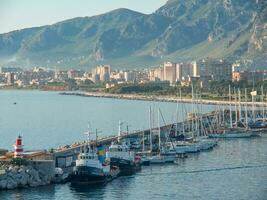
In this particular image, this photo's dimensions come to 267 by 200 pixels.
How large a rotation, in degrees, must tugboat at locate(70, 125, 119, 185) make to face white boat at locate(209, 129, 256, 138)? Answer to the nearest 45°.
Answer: approximately 180°
